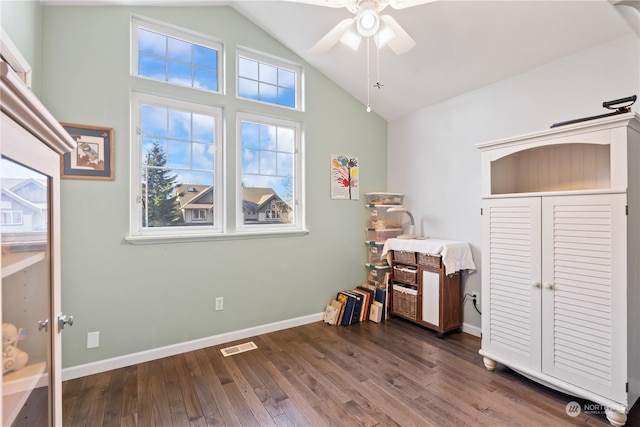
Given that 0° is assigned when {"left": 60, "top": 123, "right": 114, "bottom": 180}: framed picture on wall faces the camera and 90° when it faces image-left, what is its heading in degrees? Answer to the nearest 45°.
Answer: approximately 0°

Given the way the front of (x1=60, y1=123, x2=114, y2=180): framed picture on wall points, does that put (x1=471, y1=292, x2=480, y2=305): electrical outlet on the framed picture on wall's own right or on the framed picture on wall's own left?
on the framed picture on wall's own left

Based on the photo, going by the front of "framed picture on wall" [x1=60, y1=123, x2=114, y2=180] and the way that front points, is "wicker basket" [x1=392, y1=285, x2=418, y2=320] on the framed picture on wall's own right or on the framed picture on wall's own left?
on the framed picture on wall's own left

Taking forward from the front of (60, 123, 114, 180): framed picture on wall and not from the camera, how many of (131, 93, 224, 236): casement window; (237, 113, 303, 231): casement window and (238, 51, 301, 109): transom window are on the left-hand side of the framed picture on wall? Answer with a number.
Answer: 3

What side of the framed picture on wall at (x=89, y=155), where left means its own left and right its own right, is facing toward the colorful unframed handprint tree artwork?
left

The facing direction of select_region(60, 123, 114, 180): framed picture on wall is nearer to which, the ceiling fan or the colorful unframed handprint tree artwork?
the ceiling fan

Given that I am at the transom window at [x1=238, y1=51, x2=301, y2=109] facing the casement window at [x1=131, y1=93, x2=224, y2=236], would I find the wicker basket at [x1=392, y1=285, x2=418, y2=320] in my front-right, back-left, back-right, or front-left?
back-left

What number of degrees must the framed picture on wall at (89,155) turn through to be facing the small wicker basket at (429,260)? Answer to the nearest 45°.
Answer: approximately 45° to its left

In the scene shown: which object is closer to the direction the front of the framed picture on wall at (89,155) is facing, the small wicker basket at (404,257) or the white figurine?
the white figurine

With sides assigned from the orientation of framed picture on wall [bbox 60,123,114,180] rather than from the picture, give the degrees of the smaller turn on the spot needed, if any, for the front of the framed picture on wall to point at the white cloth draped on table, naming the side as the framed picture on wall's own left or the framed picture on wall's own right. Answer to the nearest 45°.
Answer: approximately 45° to the framed picture on wall's own left
